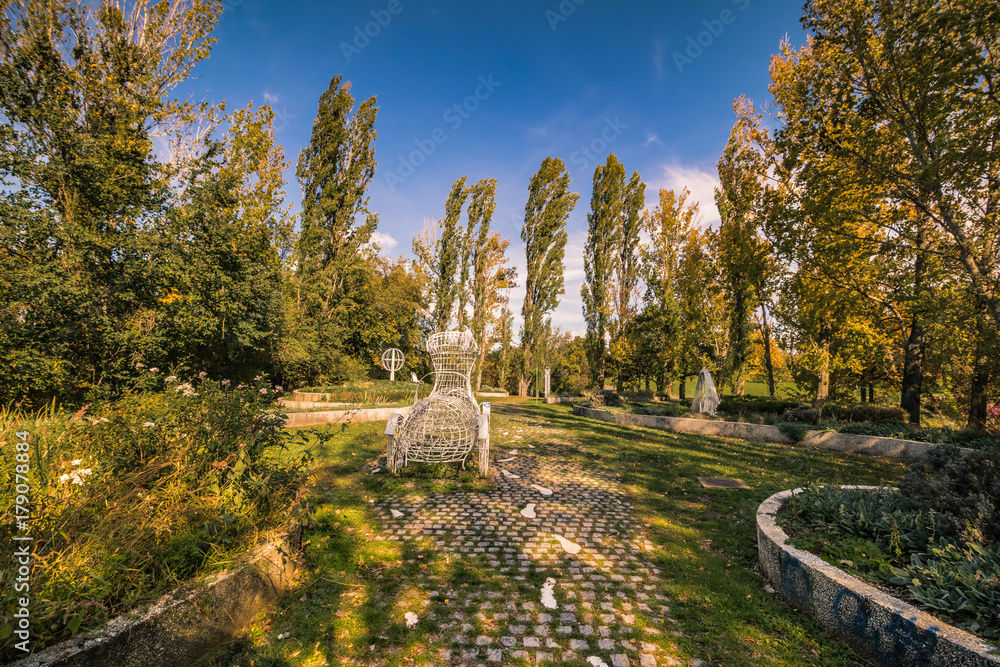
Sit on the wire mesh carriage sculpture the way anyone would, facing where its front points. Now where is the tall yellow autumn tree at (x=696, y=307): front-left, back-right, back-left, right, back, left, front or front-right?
back-left

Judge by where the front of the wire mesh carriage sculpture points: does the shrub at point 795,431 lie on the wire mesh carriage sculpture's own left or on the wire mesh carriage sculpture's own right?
on the wire mesh carriage sculpture's own left

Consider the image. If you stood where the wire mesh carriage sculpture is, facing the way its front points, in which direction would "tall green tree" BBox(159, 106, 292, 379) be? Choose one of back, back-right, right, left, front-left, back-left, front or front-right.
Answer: back-right

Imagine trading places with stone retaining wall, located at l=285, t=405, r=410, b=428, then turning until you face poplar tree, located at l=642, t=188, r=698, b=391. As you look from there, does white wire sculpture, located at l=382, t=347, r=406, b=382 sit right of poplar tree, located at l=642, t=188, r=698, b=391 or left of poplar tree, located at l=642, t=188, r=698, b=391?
left

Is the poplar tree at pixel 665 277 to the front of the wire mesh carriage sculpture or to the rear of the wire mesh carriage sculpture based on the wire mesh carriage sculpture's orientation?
to the rear

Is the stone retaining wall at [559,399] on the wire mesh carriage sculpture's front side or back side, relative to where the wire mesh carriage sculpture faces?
on the back side

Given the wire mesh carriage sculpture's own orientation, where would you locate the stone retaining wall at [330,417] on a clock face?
The stone retaining wall is roughly at 5 o'clock from the wire mesh carriage sculpture.

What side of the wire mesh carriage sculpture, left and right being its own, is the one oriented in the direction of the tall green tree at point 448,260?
back

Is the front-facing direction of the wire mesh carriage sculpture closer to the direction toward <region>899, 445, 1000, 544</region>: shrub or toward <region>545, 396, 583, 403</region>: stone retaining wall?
the shrub

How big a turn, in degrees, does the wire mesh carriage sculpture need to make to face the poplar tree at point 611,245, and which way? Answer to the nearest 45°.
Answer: approximately 135° to its left

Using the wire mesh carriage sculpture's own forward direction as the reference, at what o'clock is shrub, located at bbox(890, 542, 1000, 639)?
The shrub is roughly at 11 o'clock from the wire mesh carriage sculpture.
